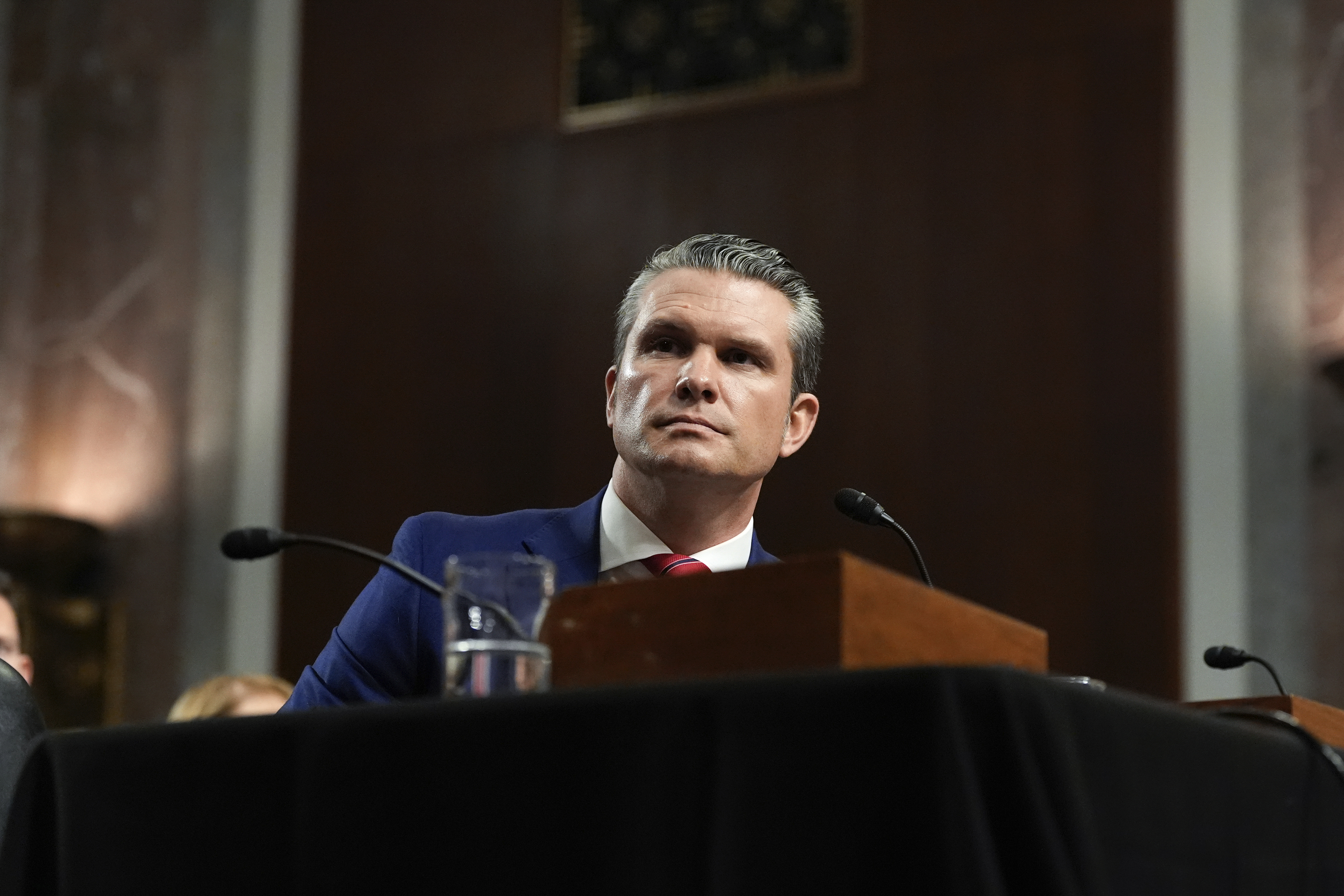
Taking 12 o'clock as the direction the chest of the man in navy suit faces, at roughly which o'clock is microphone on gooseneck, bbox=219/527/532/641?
The microphone on gooseneck is roughly at 1 o'clock from the man in navy suit.

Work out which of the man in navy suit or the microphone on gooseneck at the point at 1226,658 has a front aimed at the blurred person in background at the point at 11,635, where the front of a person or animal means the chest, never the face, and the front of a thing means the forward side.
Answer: the microphone on gooseneck

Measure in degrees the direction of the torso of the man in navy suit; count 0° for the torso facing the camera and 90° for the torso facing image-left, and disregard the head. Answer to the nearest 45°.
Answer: approximately 0°

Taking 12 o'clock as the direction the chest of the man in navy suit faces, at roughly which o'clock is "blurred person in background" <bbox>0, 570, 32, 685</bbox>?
The blurred person in background is roughly at 4 o'clock from the man in navy suit.

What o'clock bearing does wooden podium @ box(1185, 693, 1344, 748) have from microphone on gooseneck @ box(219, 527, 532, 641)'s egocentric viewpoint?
The wooden podium is roughly at 6 o'clock from the microphone on gooseneck.

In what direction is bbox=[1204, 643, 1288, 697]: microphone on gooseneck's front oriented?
to the viewer's left

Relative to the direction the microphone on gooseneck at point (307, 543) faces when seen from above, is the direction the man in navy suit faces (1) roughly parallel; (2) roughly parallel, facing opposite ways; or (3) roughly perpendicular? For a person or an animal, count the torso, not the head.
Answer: roughly perpendicular

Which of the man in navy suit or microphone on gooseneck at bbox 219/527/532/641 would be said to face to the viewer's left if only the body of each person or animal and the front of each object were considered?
the microphone on gooseneck

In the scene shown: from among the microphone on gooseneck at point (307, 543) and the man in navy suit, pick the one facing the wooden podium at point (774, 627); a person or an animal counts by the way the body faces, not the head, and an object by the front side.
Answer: the man in navy suit

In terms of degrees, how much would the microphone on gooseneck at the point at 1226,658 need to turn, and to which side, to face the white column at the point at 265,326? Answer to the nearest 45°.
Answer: approximately 45° to its right

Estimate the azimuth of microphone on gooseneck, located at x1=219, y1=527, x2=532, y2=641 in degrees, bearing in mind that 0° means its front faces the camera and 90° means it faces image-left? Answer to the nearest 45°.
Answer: approximately 90°

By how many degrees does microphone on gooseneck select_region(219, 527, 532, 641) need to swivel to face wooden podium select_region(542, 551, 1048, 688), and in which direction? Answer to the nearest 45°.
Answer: approximately 135° to its left

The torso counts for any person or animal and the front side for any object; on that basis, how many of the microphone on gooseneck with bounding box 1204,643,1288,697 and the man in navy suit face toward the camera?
1

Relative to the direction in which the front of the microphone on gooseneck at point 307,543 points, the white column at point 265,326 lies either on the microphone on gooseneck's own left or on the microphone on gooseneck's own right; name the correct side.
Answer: on the microphone on gooseneck's own right

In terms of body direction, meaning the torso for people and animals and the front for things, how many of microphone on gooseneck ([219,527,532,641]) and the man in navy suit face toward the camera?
1
